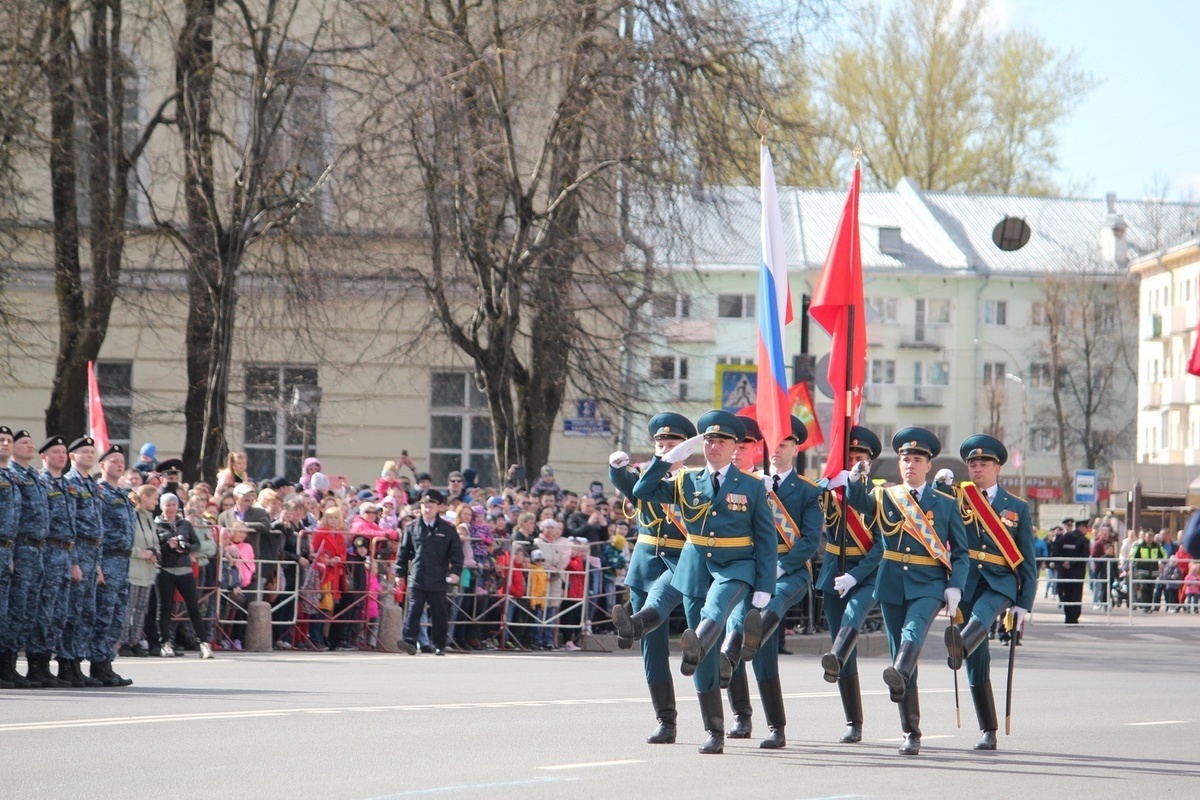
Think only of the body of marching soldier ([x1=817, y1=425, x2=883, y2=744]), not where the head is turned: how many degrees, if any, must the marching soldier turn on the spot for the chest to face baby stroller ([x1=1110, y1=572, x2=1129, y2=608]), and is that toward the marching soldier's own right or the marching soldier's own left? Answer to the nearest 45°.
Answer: approximately 135° to the marching soldier's own right

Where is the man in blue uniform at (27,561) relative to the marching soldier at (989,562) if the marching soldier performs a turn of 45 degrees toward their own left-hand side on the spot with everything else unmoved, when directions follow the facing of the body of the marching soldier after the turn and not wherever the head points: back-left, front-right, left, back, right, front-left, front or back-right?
right

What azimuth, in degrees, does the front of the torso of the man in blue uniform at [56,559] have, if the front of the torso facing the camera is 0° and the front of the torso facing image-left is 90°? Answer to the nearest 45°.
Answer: approximately 315°

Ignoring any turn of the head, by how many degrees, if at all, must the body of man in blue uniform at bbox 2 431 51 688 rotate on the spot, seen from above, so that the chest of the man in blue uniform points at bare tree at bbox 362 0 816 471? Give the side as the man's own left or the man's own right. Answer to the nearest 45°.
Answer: approximately 90° to the man's own left

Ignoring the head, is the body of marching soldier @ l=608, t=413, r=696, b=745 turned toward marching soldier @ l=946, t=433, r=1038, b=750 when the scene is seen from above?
no

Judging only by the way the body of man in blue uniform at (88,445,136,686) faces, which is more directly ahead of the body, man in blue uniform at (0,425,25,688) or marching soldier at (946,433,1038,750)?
the marching soldier

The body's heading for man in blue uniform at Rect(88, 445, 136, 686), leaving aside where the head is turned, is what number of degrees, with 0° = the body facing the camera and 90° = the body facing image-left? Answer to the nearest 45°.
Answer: approximately 315°

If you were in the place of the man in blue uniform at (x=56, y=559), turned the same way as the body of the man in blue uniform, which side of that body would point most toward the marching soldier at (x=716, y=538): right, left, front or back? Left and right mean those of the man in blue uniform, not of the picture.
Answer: front

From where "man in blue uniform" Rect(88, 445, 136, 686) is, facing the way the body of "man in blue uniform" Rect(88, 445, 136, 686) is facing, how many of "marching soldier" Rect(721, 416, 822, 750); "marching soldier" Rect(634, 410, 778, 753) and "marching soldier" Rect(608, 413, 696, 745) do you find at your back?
0

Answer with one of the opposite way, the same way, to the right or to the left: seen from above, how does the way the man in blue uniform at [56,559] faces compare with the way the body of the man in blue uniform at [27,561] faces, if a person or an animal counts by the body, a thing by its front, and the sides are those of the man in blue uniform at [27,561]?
the same way

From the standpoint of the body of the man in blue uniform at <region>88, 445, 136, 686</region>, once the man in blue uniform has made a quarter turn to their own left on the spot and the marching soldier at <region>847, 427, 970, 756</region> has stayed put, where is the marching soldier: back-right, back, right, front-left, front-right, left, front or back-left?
right

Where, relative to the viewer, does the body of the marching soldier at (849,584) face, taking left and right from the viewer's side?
facing the viewer and to the left of the viewer

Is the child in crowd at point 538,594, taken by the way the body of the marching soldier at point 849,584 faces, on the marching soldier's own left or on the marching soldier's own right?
on the marching soldier's own right

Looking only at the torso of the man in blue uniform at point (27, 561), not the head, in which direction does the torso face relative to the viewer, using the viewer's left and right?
facing the viewer and to the right of the viewer

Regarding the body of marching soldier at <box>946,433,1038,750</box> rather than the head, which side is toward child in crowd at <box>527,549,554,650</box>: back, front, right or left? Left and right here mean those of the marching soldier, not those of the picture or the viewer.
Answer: right

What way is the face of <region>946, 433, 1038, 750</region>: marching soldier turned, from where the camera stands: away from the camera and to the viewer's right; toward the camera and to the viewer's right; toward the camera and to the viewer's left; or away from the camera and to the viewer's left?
toward the camera and to the viewer's left

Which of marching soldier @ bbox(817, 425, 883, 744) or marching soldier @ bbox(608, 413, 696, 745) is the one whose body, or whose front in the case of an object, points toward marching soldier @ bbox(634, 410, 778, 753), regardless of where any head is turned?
marching soldier @ bbox(817, 425, 883, 744)

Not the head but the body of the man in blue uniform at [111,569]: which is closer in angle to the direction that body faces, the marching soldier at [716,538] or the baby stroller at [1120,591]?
the marching soldier

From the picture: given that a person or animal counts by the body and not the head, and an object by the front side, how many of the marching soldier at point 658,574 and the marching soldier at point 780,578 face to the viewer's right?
0

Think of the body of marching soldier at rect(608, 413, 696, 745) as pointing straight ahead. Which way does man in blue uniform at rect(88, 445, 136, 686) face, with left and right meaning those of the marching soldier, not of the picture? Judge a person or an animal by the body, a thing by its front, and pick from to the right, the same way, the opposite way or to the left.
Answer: to the left
